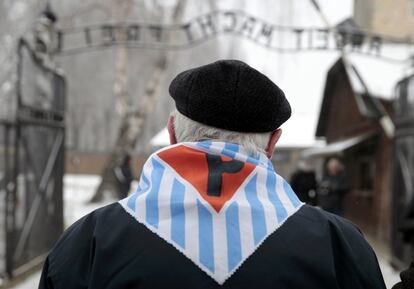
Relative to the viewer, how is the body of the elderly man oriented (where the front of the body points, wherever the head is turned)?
away from the camera

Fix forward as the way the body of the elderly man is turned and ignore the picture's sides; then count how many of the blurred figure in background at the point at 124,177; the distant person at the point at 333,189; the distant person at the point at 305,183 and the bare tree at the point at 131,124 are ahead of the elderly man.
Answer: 4

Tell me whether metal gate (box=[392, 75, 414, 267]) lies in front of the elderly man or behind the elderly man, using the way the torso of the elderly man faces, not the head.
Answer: in front

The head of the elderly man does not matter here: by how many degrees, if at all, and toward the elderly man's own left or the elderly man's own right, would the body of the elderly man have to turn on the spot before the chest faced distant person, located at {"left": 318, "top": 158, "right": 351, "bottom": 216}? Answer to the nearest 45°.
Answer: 0° — they already face them

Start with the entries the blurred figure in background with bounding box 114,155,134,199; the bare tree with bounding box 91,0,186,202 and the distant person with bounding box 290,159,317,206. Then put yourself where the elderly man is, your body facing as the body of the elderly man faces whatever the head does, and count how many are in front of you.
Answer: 3

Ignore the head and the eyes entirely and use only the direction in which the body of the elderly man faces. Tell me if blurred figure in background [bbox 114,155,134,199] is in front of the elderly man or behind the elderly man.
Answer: in front

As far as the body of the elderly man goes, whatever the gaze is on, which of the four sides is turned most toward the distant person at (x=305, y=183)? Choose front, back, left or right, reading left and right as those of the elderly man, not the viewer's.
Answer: front

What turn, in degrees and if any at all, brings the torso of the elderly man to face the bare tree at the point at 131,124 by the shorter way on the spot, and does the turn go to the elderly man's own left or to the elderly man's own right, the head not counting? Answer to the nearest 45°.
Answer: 0° — they already face it

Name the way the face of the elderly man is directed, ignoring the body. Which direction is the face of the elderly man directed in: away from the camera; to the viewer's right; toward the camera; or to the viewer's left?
away from the camera
